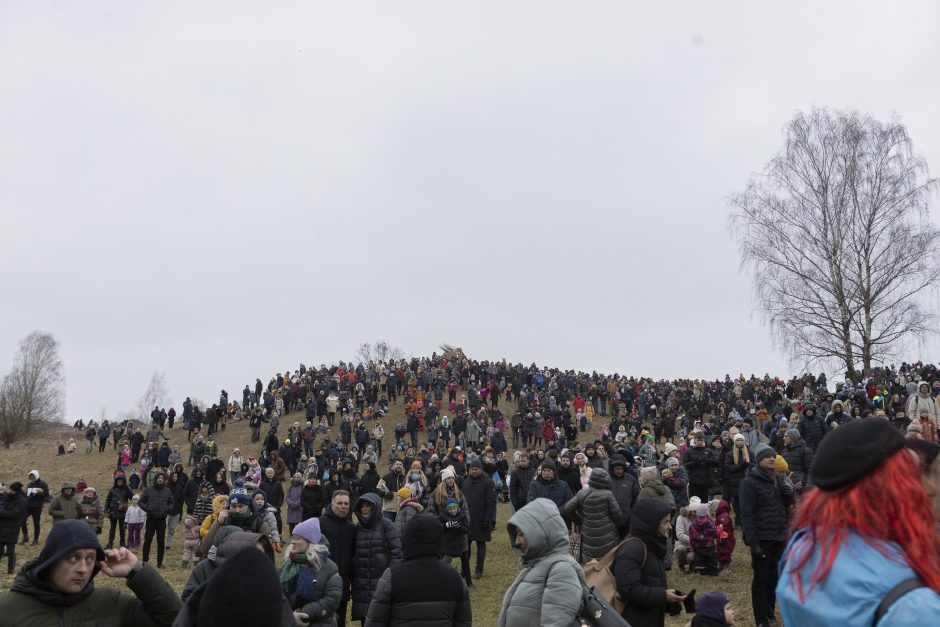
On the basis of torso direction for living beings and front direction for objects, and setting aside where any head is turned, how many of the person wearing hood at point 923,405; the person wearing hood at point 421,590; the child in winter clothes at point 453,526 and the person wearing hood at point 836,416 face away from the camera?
1

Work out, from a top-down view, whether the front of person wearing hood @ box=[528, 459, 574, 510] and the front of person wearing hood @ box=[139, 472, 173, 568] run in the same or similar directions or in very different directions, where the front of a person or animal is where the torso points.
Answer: same or similar directions

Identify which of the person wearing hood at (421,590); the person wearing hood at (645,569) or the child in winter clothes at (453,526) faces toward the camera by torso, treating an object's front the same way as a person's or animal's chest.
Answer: the child in winter clothes

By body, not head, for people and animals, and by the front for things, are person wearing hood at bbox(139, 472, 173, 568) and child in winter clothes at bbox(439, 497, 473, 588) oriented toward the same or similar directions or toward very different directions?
same or similar directions

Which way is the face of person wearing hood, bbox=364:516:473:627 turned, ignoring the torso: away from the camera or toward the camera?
away from the camera

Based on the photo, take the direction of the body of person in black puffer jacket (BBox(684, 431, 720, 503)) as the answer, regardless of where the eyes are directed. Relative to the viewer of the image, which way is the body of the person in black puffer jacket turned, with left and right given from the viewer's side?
facing the viewer

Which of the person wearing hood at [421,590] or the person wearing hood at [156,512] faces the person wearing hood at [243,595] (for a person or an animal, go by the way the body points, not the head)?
the person wearing hood at [156,512]

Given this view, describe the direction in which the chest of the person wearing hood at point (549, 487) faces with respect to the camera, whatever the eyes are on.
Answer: toward the camera

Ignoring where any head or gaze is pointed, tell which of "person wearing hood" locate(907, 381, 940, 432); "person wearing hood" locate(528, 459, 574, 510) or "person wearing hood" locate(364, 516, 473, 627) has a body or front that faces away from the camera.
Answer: "person wearing hood" locate(364, 516, 473, 627)

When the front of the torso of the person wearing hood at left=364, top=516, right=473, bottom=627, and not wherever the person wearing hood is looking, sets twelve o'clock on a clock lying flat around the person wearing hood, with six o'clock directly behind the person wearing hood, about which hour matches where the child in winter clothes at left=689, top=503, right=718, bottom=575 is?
The child in winter clothes is roughly at 1 o'clock from the person wearing hood.
